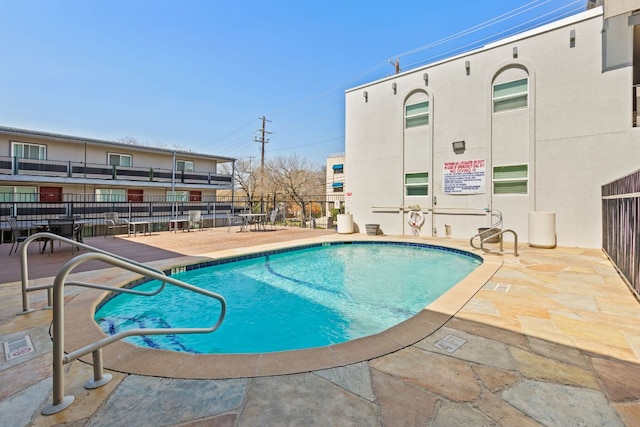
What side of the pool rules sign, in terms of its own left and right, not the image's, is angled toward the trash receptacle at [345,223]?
right

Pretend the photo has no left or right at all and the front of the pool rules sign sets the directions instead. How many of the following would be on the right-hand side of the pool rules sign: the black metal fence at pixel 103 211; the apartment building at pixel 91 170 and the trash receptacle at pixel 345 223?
3

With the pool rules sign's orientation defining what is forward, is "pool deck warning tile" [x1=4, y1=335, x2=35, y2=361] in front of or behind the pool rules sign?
in front

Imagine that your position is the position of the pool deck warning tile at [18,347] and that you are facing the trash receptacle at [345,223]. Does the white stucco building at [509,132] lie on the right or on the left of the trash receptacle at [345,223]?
right

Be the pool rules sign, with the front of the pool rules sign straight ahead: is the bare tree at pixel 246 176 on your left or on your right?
on your right

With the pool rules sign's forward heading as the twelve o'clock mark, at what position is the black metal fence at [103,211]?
The black metal fence is roughly at 3 o'clock from the pool rules sign.

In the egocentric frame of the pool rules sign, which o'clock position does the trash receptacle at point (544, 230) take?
The trash receptacle is roughly at 10 o'clock from the pool rules sign.

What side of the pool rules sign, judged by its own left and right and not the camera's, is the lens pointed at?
front

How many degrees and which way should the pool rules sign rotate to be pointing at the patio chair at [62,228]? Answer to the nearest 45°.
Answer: approximately 45° to its right

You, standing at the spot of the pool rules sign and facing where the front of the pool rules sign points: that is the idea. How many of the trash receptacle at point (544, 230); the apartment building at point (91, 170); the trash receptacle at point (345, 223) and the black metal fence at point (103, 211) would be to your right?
3

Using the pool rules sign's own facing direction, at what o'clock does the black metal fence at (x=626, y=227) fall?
The black metal fence is roughly at 11 o'clock from the pool rules sign.

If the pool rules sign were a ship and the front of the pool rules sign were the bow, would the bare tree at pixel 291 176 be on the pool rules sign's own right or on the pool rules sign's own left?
on the pool rules sign's own right

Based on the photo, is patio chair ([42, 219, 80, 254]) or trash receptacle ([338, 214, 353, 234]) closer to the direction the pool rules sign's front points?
the patio chair
